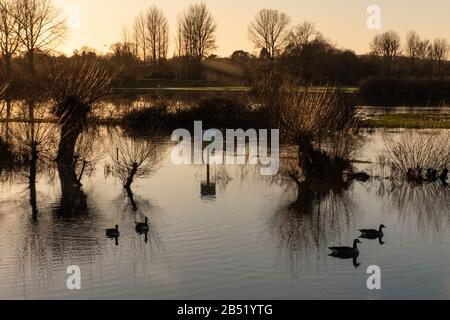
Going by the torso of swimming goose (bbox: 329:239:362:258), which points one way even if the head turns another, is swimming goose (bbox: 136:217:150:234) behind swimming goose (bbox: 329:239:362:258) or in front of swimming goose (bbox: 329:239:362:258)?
behind

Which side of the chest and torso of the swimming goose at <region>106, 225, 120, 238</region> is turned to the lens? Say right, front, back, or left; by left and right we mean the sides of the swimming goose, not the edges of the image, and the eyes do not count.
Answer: right

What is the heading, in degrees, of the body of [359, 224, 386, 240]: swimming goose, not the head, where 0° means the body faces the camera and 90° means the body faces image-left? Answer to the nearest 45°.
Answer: approximately 270°

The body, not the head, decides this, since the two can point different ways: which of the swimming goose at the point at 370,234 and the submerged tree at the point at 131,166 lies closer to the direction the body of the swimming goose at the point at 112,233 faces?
the swimming goose

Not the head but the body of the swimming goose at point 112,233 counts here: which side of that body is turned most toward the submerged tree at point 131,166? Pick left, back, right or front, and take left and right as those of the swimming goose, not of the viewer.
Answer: left

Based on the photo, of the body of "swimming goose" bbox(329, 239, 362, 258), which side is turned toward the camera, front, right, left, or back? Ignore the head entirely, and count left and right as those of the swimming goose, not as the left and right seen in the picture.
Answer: right
